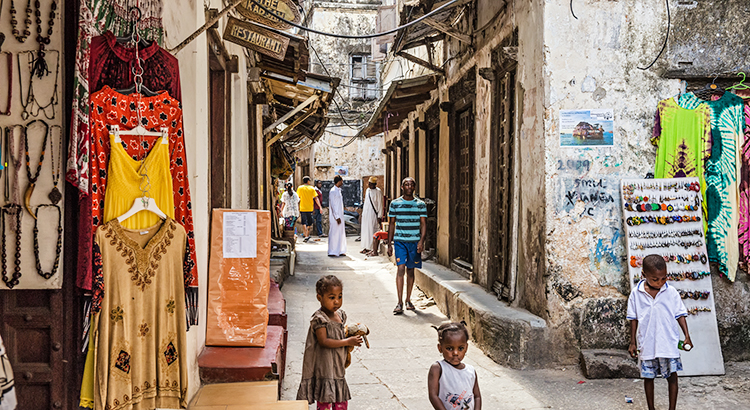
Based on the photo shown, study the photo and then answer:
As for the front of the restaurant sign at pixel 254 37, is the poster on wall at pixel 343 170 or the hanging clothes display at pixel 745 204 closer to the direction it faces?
the hanging clothes display

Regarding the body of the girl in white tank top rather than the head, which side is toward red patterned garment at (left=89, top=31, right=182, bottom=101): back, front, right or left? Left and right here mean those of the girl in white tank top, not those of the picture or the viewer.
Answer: right

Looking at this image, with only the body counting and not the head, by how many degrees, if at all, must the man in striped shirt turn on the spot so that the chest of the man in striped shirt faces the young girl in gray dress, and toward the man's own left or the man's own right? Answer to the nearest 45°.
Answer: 0° — they already face them

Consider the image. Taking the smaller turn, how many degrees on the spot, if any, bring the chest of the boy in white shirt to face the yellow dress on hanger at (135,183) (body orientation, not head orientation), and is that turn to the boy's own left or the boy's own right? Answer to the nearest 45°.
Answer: approximately 45° to the boy's own right

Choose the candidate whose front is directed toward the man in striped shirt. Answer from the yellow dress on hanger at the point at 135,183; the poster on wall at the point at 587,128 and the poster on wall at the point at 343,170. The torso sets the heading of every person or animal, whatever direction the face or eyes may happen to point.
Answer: the poster on wall at the point at 343,170

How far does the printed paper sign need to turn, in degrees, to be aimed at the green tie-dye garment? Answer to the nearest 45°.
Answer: approximately 90° to its left

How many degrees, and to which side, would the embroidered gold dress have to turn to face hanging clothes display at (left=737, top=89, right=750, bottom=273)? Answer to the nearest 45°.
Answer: approximately 90° to its left

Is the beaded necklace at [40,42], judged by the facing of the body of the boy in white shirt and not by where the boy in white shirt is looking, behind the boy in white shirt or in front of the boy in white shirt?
in front

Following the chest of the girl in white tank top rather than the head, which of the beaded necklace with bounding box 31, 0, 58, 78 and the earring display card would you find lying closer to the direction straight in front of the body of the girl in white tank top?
the beaded necklace

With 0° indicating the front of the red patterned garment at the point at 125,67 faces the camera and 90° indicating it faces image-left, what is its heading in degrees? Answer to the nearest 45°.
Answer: approximately 0°
